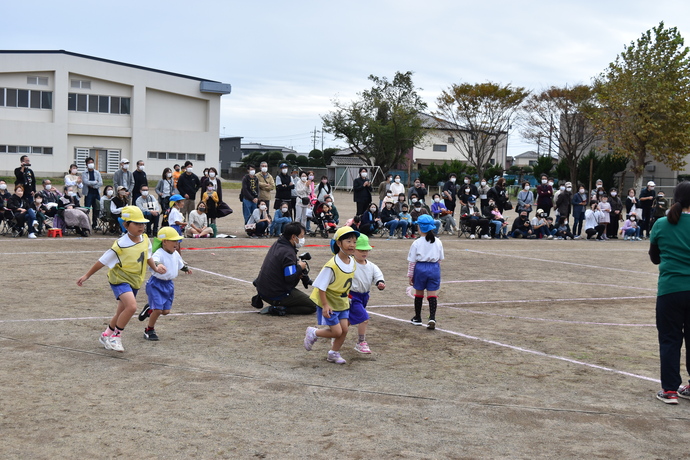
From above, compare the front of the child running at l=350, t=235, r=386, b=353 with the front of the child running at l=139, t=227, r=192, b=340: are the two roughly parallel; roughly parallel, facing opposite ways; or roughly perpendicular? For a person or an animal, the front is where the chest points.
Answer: roughly parallel

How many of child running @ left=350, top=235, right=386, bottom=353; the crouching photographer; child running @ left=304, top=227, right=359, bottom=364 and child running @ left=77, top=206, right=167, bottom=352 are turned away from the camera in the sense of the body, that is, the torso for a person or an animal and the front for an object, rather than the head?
0

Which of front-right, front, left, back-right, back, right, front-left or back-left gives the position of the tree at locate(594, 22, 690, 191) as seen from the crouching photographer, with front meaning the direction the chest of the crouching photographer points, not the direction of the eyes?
front-left

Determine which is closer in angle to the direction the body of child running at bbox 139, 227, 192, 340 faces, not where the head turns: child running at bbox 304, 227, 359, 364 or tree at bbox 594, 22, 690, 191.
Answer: the child running

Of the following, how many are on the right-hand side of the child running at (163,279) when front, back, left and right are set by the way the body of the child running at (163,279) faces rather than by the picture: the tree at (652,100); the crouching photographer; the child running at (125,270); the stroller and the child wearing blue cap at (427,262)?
1

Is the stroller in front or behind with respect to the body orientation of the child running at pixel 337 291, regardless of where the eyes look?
behind

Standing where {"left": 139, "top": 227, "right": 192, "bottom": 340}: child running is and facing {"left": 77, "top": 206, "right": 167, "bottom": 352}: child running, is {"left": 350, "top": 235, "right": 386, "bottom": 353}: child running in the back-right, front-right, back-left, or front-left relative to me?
back-left

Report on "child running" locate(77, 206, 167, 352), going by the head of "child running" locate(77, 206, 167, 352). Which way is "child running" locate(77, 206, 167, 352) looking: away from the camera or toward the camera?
toward the camera

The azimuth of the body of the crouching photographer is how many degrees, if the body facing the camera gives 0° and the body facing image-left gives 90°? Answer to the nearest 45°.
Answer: approximately 270°
